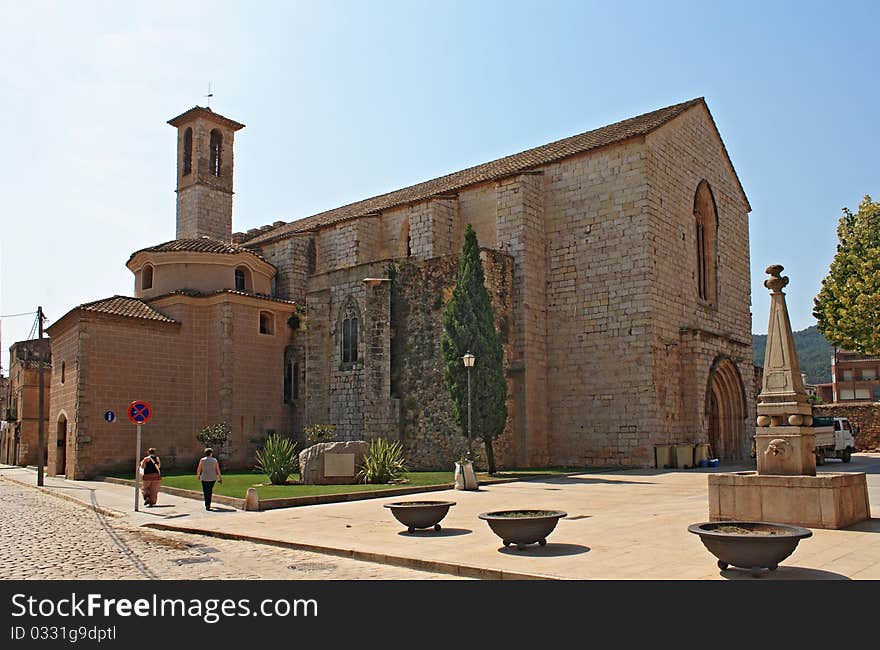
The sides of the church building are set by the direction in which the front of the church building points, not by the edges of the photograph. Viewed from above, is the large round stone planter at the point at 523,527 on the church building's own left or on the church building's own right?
on the church building's own right

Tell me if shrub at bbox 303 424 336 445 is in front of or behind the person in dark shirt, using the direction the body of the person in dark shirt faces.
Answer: in front

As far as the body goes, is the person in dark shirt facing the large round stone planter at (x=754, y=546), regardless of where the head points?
no

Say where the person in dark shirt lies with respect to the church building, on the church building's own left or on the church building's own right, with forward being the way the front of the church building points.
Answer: on the church building's own right

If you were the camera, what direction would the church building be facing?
facing the viewer and to the right of the viewer

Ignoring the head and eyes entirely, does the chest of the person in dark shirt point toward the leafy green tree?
no

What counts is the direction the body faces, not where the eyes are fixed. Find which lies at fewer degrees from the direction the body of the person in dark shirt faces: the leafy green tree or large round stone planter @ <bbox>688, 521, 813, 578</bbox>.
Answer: the leafy green tree

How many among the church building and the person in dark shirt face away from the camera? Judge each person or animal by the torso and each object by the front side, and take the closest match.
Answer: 1

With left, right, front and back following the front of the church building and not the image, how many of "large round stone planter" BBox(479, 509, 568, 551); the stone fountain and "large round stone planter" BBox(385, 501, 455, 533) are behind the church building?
0

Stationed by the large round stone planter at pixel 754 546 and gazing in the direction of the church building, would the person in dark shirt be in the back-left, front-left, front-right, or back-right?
front-left

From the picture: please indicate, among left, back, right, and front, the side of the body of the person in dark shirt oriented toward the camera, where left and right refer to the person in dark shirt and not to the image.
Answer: back
